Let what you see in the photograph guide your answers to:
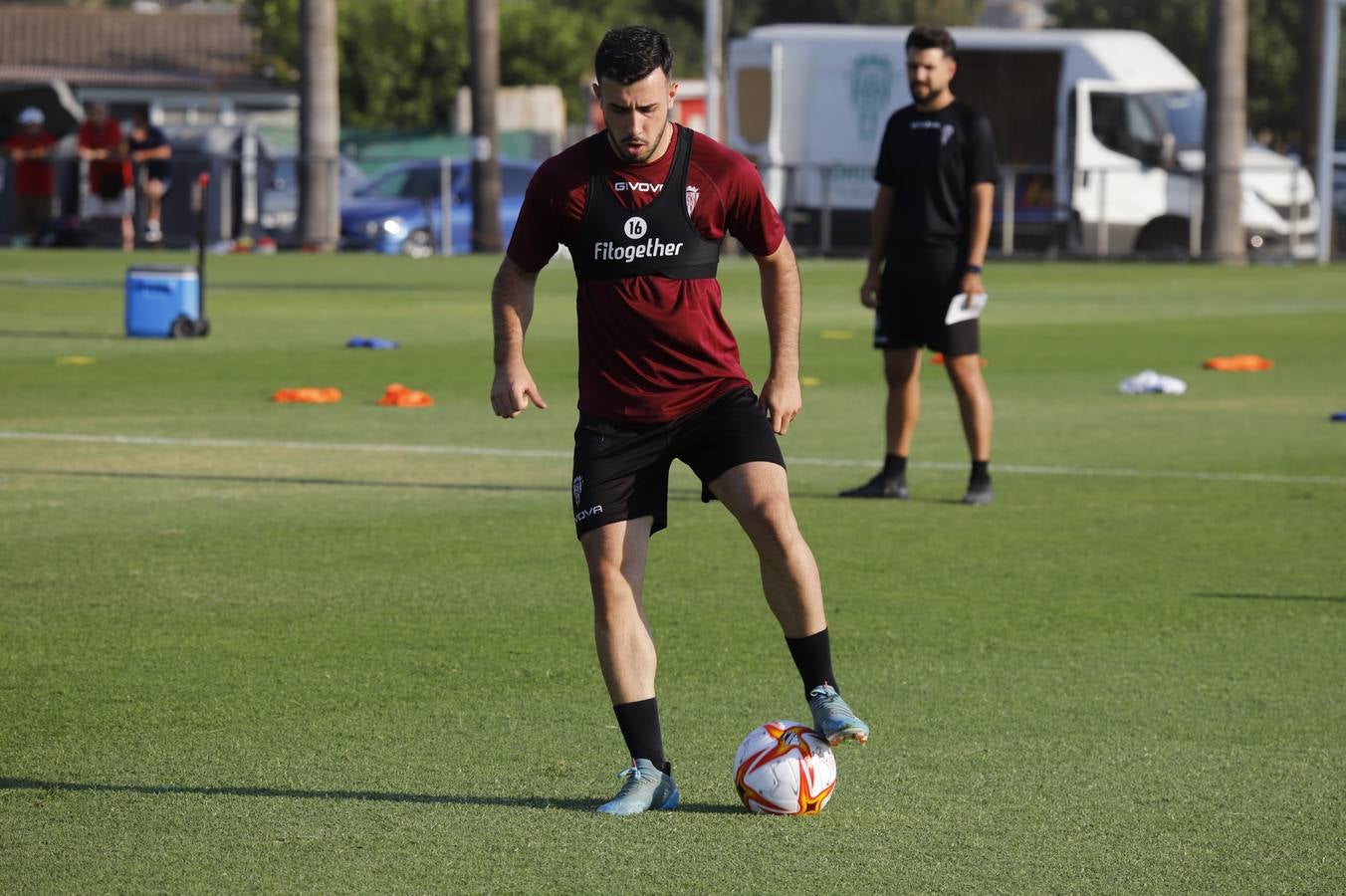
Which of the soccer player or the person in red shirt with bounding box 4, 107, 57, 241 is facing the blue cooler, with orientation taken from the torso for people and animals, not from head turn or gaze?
the person in red shirt

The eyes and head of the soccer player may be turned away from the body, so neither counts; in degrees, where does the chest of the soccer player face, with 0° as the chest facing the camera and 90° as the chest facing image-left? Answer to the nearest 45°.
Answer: approximately 0°

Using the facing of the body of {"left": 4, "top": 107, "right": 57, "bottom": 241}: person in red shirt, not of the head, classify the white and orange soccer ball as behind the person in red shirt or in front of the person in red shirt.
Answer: in front

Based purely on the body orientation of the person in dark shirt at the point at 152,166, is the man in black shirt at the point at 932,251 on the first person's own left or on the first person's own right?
on the first person's own left

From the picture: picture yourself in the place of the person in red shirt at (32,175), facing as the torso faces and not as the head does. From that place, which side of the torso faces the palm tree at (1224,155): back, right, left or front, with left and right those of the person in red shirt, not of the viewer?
left

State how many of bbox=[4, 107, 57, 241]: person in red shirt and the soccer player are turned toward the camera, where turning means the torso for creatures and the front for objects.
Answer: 2

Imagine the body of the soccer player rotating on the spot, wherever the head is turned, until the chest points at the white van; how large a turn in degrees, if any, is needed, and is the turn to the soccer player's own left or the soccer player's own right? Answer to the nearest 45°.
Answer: approximately 180°

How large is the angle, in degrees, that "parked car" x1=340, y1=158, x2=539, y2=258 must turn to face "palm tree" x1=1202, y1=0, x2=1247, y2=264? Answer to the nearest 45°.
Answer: approximately 135° to its left

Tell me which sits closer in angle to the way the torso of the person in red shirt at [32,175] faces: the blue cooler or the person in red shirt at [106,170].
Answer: the blue cooler
